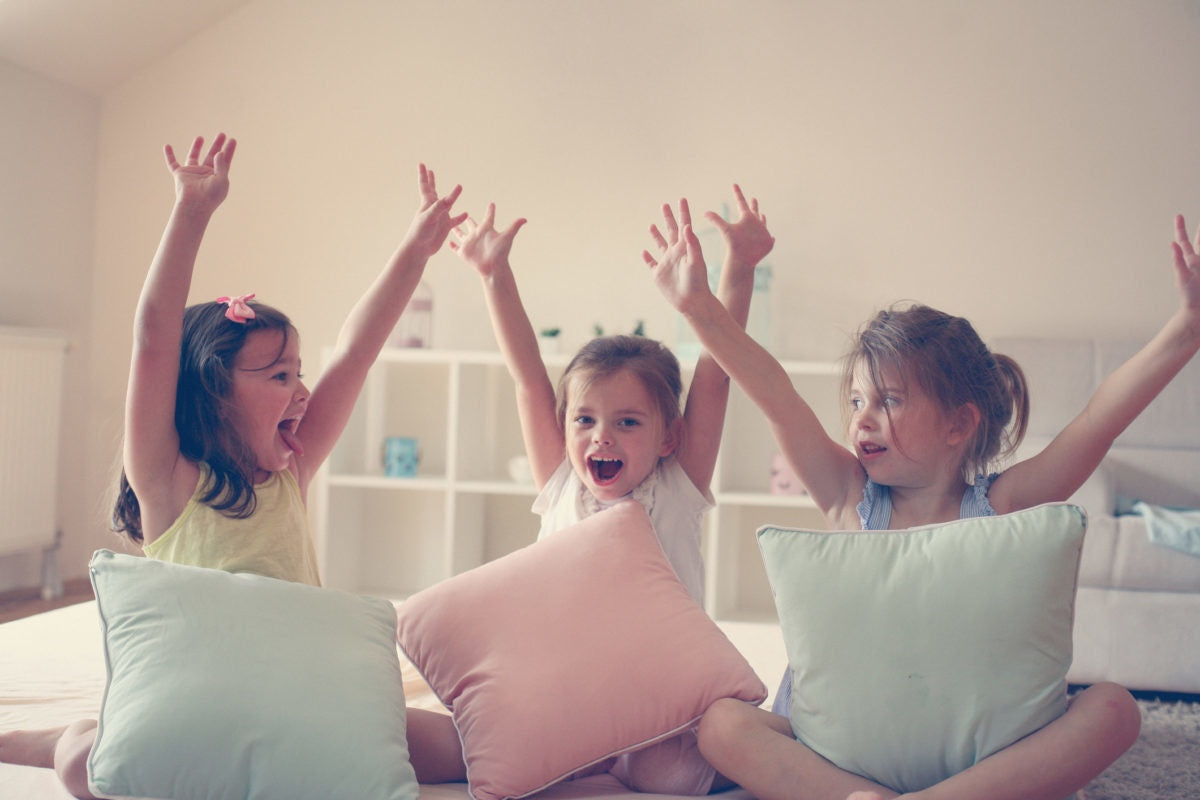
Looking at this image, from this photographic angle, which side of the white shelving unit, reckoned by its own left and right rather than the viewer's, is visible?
front

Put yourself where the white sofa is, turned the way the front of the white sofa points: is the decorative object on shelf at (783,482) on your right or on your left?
on your right

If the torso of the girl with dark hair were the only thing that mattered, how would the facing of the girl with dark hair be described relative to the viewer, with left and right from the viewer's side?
facing the viewer and to the right of the viewer

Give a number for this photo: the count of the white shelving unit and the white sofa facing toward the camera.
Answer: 2

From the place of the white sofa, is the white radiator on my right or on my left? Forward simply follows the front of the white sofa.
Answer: on my right

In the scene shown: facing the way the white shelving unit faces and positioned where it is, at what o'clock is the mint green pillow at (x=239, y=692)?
The mint green pillow is roughly at 12 o'clock from the white shelving unit.

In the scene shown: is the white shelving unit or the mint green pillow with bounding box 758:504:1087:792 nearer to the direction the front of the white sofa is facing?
the mint green pillow

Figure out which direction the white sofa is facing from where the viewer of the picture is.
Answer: facing the viewer

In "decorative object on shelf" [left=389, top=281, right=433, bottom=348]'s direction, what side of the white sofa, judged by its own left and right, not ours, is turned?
right
